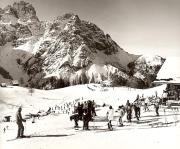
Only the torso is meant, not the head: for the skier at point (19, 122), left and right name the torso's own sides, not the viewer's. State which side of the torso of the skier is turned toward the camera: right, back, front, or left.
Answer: right
